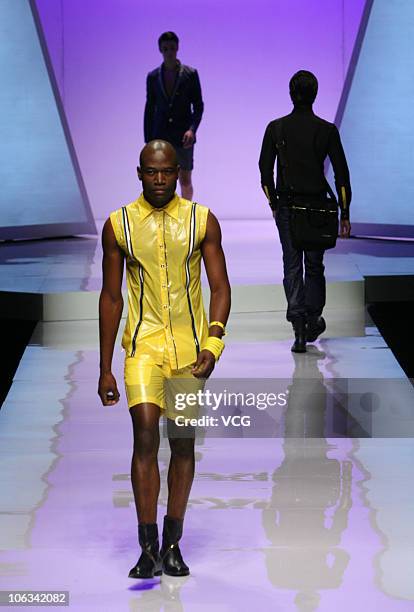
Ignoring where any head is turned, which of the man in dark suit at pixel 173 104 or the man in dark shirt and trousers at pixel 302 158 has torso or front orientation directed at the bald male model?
the man in dark suit at pixel 173 104

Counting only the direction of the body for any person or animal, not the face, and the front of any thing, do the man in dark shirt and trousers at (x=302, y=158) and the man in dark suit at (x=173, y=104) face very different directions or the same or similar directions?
very different directions

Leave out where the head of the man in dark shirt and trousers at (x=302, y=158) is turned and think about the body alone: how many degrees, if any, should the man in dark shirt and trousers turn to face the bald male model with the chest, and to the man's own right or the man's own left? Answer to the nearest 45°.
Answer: approximately 180°

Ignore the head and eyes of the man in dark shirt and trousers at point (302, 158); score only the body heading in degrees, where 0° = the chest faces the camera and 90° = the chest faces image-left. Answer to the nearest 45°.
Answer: approximately 180°

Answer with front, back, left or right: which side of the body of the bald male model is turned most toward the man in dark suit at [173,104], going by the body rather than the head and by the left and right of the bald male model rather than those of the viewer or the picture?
back

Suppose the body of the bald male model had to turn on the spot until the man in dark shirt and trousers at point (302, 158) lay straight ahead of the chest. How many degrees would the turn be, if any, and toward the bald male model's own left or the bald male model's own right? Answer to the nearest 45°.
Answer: approximately 180°

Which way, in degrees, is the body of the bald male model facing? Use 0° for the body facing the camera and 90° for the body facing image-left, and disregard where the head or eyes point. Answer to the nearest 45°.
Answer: approximately 0°
